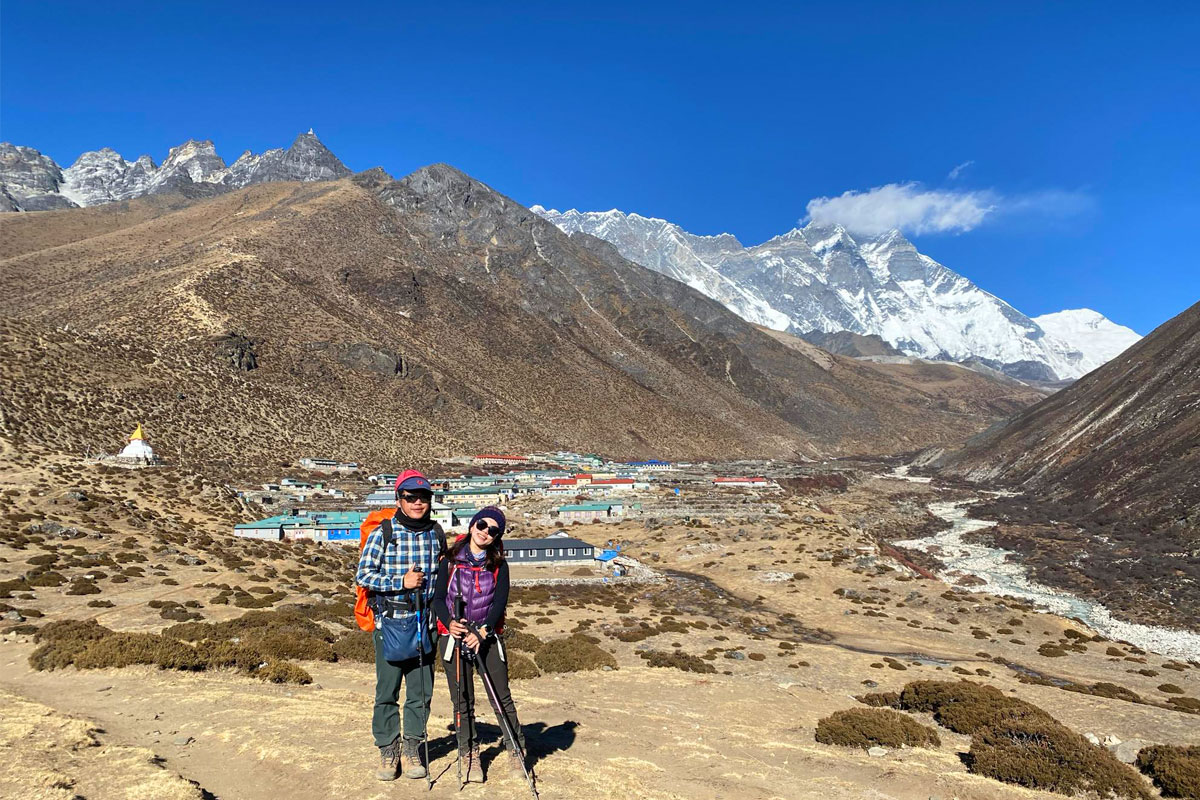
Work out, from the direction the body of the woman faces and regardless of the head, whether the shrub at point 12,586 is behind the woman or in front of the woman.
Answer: behind

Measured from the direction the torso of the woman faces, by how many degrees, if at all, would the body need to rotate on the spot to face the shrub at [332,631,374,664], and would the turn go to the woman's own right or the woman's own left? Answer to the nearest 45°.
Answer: approximately 180°

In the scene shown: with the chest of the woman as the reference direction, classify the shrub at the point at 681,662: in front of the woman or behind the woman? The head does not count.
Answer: behind

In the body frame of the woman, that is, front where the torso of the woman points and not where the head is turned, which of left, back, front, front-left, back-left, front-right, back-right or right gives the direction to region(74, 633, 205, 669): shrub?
back-right
